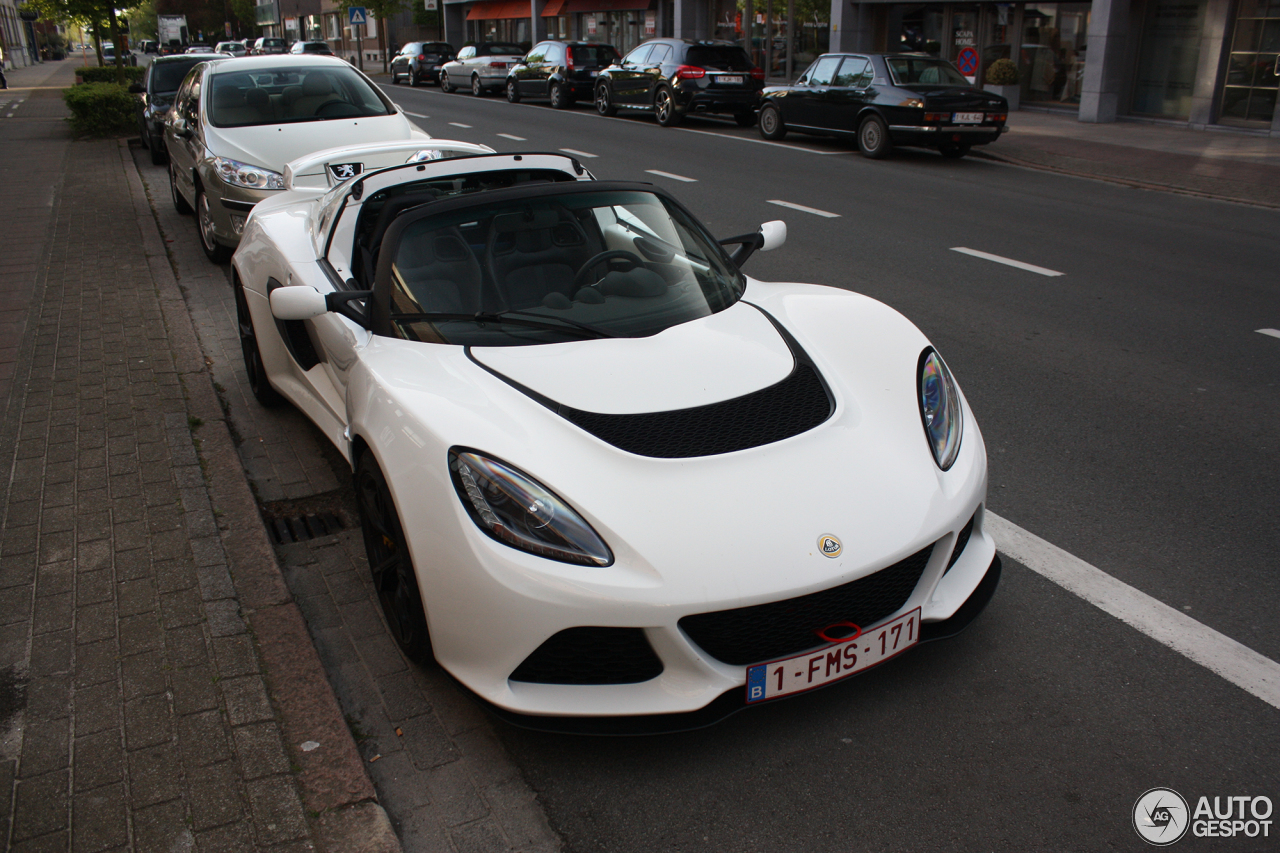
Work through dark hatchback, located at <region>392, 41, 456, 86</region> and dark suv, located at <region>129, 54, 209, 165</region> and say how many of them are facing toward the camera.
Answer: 1

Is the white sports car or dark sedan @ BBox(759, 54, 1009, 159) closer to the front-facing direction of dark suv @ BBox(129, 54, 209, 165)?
the white sports car

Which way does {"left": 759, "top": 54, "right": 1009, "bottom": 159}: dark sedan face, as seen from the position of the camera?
facing away from the viewer and to the left of the viewer

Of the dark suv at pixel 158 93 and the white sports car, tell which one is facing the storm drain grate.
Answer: the dark suv

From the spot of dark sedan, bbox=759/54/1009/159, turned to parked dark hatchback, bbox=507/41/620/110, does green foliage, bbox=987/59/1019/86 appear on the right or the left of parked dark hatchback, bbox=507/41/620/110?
right

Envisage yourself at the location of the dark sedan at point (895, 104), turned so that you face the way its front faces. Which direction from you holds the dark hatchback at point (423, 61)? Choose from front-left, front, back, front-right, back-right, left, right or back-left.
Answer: front

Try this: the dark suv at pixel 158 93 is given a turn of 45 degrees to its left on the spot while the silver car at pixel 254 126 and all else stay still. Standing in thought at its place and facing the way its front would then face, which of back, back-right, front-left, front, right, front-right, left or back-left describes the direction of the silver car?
front-right

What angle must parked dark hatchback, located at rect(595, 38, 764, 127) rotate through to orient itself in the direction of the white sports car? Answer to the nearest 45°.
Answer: approximately 135° to its left

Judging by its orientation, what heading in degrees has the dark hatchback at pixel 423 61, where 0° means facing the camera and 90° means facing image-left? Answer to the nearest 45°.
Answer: approximately 135°

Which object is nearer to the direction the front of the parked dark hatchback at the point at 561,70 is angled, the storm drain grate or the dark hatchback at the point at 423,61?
the dark hatchback

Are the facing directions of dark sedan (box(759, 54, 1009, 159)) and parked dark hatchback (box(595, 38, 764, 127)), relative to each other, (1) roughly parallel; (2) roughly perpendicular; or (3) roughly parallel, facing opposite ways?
roughly parallel

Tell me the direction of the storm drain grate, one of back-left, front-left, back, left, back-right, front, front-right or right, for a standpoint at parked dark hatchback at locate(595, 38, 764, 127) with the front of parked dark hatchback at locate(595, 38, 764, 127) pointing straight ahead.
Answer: back-left

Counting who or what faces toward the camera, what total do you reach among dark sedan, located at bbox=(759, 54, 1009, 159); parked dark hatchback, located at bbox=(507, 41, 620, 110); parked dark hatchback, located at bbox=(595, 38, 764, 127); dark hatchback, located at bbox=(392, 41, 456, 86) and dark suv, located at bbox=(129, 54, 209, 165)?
1

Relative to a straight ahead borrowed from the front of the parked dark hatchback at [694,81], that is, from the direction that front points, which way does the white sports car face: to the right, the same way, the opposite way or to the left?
the opposite way

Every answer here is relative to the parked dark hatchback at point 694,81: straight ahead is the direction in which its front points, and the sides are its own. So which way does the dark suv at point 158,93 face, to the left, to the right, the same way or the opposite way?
the opposite way

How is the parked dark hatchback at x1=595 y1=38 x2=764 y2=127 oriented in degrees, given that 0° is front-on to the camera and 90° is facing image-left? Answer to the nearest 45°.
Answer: approximately 135°

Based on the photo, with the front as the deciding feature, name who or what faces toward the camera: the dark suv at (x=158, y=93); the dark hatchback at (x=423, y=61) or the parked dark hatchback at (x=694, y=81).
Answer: the dark suv at (x=158, y=93)

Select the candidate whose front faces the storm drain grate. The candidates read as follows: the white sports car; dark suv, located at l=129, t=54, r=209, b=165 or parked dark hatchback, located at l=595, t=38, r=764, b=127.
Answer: the dark suv

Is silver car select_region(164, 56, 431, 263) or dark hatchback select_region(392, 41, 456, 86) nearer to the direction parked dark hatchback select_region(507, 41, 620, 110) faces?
the dark hatchback

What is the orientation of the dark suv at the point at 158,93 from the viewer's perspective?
toward the camera
